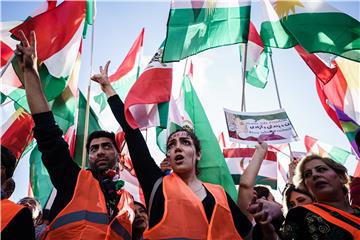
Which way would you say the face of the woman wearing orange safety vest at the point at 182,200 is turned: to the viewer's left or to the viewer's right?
to the viewer's left

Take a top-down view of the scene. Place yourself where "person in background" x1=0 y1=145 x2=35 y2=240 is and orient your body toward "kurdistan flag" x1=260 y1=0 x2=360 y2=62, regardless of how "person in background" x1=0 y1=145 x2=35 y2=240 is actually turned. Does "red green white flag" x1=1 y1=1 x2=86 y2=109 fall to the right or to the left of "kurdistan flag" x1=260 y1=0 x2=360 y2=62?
left

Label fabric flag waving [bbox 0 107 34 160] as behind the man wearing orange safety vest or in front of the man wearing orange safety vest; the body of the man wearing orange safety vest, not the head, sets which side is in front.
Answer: behind

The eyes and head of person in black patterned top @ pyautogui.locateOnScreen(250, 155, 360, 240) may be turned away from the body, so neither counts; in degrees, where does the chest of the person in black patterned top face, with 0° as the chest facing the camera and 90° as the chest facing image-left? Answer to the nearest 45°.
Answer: approximately 45°

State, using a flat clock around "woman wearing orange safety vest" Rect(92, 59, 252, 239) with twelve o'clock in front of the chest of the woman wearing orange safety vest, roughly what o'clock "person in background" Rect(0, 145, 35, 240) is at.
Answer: The person in background is roughly at 2 o'clock from the woman wearing orange safety vest.
